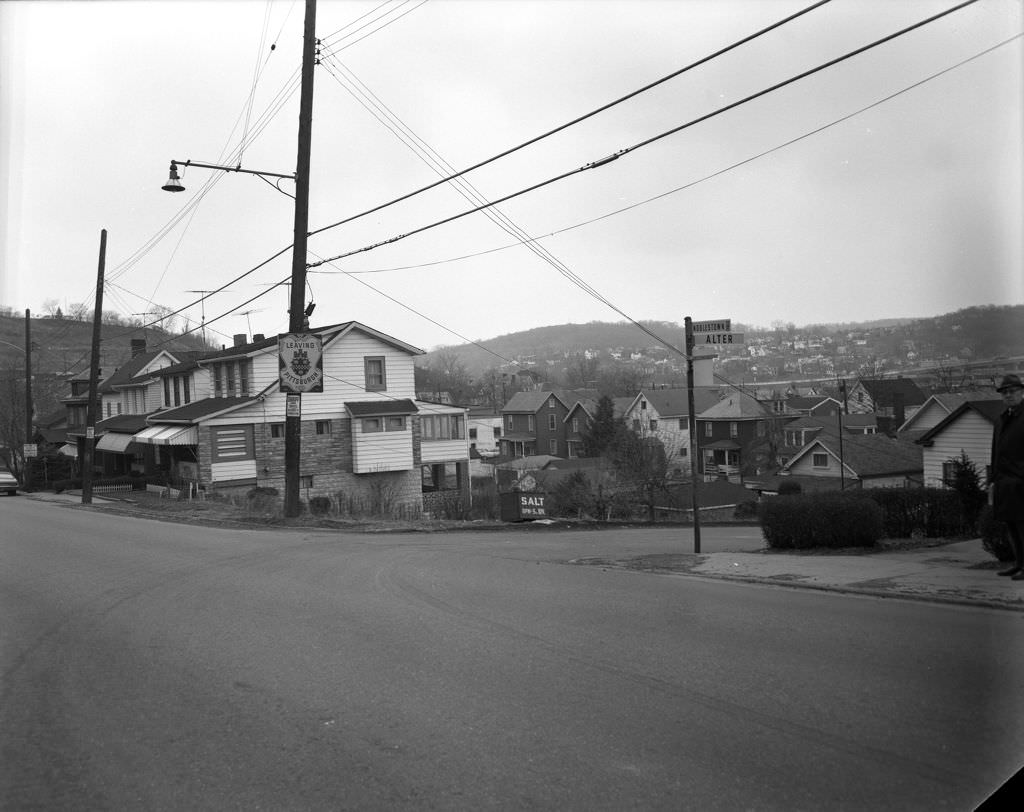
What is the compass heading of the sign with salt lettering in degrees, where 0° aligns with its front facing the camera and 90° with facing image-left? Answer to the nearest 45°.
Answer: approximately 0°

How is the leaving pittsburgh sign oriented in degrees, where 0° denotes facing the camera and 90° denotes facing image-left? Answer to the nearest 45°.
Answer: approximately 0°

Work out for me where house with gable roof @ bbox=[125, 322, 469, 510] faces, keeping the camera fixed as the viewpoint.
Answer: facing to the left of the viewer

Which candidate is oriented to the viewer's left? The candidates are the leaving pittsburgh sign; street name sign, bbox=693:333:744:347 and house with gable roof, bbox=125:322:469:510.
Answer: the house with gable roof

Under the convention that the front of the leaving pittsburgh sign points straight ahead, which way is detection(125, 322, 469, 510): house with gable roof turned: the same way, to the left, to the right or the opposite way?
to the right
